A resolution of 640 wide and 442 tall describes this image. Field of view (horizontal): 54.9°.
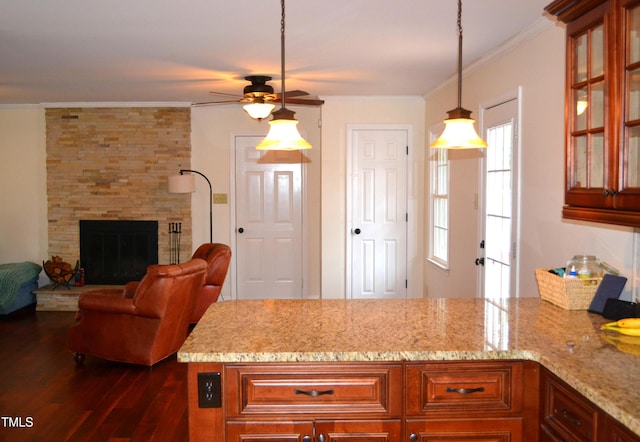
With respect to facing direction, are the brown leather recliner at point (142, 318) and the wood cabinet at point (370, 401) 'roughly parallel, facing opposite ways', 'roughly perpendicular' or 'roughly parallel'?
roughly perpendicular

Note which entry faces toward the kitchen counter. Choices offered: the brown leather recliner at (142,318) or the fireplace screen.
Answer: the fireplace screen

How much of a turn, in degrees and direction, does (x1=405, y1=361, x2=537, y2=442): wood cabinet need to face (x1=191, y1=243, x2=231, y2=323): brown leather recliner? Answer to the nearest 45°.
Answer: approximately 135° to its right

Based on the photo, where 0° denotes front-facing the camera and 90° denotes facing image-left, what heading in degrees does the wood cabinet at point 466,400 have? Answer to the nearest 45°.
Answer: approximately 0°

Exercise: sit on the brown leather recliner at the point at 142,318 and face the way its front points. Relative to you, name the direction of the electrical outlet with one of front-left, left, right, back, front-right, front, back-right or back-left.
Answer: back-left

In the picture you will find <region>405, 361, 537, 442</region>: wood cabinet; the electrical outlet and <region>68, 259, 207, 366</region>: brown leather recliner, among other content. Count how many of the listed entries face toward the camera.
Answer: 2

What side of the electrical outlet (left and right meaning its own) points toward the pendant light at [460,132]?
left

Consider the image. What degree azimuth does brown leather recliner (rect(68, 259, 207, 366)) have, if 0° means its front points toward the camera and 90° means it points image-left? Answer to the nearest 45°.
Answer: approximately 135°

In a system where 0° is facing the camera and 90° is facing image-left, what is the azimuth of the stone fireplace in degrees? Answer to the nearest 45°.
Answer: approximately 0°

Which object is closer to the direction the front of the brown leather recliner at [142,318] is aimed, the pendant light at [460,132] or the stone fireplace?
the stone fireplace
